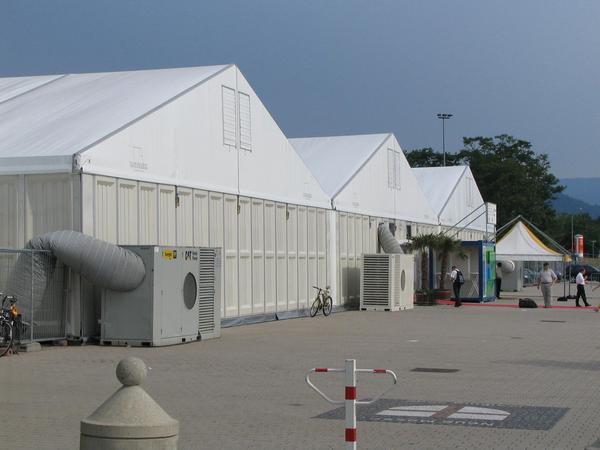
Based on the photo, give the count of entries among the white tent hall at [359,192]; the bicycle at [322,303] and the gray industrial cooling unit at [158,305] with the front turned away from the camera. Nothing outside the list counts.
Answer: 0

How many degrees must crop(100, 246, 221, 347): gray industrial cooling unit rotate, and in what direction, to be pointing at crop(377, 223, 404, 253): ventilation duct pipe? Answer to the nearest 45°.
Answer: approximately 90° to its left

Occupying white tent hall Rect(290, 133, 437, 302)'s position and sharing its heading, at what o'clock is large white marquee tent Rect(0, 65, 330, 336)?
The large white marquee tent is roughly at 2 o'clock from the white tent hall.

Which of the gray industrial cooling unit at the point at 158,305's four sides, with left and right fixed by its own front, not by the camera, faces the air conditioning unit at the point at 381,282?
left

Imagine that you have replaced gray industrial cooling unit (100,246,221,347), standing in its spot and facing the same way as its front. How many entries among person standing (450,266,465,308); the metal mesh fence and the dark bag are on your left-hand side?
2

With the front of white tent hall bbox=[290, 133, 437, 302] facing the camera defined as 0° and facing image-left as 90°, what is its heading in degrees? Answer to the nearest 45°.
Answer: approximately 315°

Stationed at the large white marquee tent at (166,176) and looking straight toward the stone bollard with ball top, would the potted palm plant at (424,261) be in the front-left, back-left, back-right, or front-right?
back-left

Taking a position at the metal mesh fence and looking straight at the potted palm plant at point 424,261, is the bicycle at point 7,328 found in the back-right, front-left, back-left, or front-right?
back-right

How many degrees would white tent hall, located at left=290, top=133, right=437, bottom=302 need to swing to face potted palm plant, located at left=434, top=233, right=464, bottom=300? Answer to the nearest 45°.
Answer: approximately 90° to its left

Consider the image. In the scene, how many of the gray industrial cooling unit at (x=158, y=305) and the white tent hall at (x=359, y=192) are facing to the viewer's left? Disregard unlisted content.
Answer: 0

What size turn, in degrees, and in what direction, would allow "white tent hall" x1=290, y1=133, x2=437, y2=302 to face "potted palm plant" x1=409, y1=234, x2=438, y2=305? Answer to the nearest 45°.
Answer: approximately 90° to its left

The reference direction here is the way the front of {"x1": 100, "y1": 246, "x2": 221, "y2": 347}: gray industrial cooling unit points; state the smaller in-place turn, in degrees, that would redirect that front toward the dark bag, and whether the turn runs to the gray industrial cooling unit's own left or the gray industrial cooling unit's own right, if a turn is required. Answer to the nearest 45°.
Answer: approximately 90° to the gray industrial cooling unit's own left
